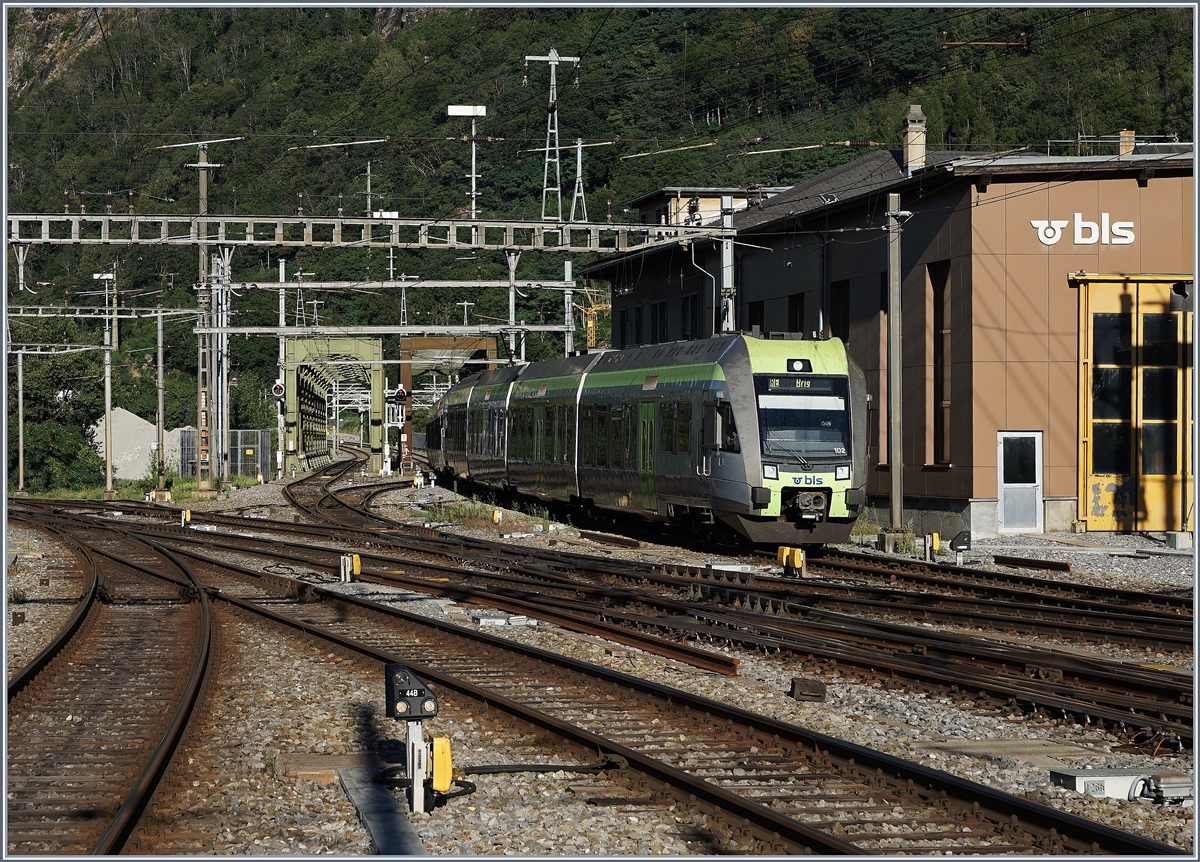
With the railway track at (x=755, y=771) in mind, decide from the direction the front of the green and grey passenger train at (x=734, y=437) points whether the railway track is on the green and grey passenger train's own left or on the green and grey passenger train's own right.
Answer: on the green and grey passenger train's own right

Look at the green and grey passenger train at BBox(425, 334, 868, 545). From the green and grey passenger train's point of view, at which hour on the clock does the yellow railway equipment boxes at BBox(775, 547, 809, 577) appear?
The yellow railway equipment boxes is roughly at 1 o'clock from the green and grey passenger train.

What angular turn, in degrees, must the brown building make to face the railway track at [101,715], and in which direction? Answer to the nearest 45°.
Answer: approximately 45° to its right

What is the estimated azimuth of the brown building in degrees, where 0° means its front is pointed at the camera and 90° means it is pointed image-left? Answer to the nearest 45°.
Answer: approximately 0°

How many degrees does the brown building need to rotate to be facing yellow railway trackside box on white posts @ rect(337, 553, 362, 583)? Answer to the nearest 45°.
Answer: approximately 45° to its right

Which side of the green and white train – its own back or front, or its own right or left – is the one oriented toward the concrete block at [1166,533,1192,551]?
front

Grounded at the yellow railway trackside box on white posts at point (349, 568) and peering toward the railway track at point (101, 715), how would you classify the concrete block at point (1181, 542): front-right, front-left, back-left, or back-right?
back-left
